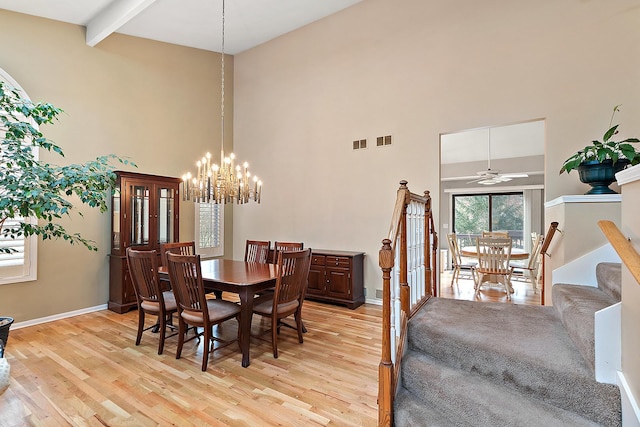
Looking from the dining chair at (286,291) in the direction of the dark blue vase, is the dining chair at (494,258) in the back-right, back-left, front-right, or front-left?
front-left

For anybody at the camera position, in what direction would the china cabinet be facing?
facing the viewer and to the right of the viewer

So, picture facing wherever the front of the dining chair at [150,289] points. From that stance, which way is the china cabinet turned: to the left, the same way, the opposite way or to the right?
to the right

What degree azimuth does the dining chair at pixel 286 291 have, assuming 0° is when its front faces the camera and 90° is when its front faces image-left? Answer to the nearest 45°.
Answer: approximately 135°

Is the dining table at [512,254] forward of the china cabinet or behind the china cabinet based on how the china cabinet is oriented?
forward

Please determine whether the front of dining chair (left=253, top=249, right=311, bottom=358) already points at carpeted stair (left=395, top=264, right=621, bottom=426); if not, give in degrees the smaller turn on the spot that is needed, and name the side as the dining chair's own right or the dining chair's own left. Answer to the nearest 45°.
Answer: approximately 180°

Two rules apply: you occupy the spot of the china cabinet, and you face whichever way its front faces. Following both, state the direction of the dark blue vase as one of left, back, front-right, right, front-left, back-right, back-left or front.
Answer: front

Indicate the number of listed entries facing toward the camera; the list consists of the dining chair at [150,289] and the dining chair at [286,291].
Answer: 0

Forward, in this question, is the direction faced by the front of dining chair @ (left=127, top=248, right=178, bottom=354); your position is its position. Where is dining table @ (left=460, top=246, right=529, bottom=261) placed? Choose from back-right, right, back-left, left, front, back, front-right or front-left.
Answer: front-right

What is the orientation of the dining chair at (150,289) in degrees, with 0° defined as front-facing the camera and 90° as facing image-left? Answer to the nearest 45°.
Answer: approximately 225°

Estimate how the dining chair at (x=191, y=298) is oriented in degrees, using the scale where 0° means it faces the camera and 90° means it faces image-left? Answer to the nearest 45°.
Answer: approximately 225°

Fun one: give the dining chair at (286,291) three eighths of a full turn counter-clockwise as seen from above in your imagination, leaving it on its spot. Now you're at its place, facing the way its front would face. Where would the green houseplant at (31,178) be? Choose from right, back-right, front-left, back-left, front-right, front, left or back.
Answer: right

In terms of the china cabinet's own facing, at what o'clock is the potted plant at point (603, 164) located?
The potted plant is roughly at 12 o'clock from the china cabinet.
